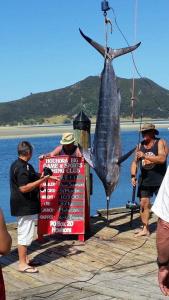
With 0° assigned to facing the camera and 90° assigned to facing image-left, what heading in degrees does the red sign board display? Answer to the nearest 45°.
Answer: approximately 0°
